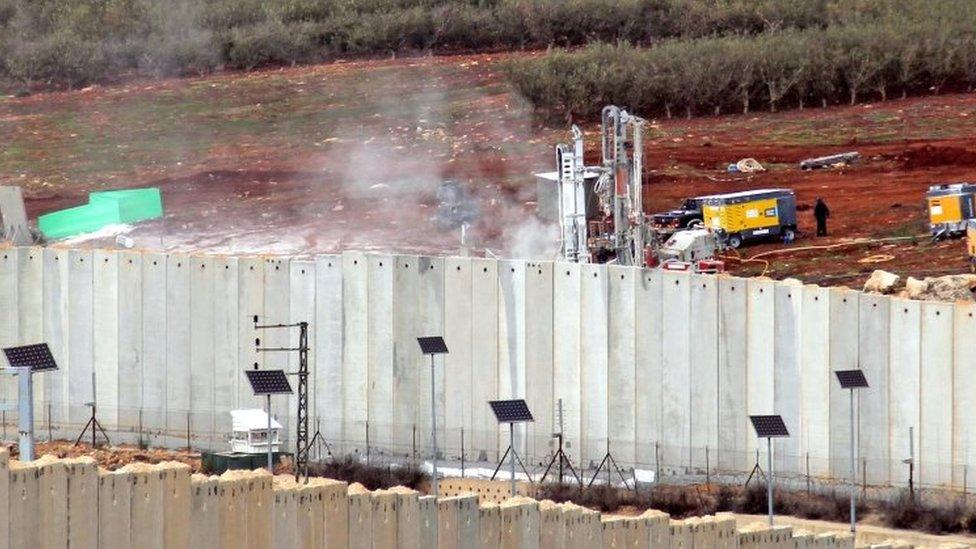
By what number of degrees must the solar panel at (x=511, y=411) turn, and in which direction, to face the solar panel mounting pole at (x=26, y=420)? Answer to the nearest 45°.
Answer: approximately 90° to its right

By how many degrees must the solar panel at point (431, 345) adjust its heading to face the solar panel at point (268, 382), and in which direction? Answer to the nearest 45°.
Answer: approximately 90° to its right

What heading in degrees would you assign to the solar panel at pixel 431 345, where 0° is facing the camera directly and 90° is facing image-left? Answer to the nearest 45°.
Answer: approximately 315°

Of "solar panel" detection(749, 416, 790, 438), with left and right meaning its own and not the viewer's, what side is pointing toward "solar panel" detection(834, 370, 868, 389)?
left
